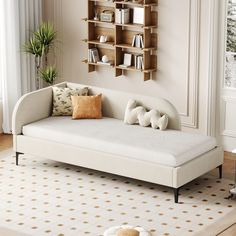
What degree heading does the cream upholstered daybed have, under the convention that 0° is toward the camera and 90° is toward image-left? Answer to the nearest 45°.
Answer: approximately 45°

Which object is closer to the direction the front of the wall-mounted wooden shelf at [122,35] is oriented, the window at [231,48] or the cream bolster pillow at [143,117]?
the cream bolster pillow

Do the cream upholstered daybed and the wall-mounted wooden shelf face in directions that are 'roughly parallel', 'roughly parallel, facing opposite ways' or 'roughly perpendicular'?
roughly parallel

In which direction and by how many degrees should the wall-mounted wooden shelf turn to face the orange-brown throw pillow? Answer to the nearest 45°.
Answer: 0° — it already faces it

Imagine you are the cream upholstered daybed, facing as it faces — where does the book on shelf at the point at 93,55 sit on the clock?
The book on shelf is roughly at 4 o'clock from the cream upholstered daybed.

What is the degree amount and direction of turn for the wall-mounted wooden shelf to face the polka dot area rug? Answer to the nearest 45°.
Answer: approximately 45° to its left

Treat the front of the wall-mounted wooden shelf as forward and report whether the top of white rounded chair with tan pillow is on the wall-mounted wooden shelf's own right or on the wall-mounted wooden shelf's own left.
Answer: on the wall-mounted wooden shelf's own left

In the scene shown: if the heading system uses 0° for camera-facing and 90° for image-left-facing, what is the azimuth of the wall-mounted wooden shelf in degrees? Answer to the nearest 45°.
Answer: approximately 45°

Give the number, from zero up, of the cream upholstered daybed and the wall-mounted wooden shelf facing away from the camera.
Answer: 0

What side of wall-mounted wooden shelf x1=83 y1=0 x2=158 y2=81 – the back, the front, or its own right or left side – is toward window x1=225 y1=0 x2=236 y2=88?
left

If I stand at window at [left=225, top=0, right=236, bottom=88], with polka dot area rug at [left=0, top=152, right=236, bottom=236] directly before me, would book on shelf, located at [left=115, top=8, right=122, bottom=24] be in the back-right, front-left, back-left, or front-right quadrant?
front-right
